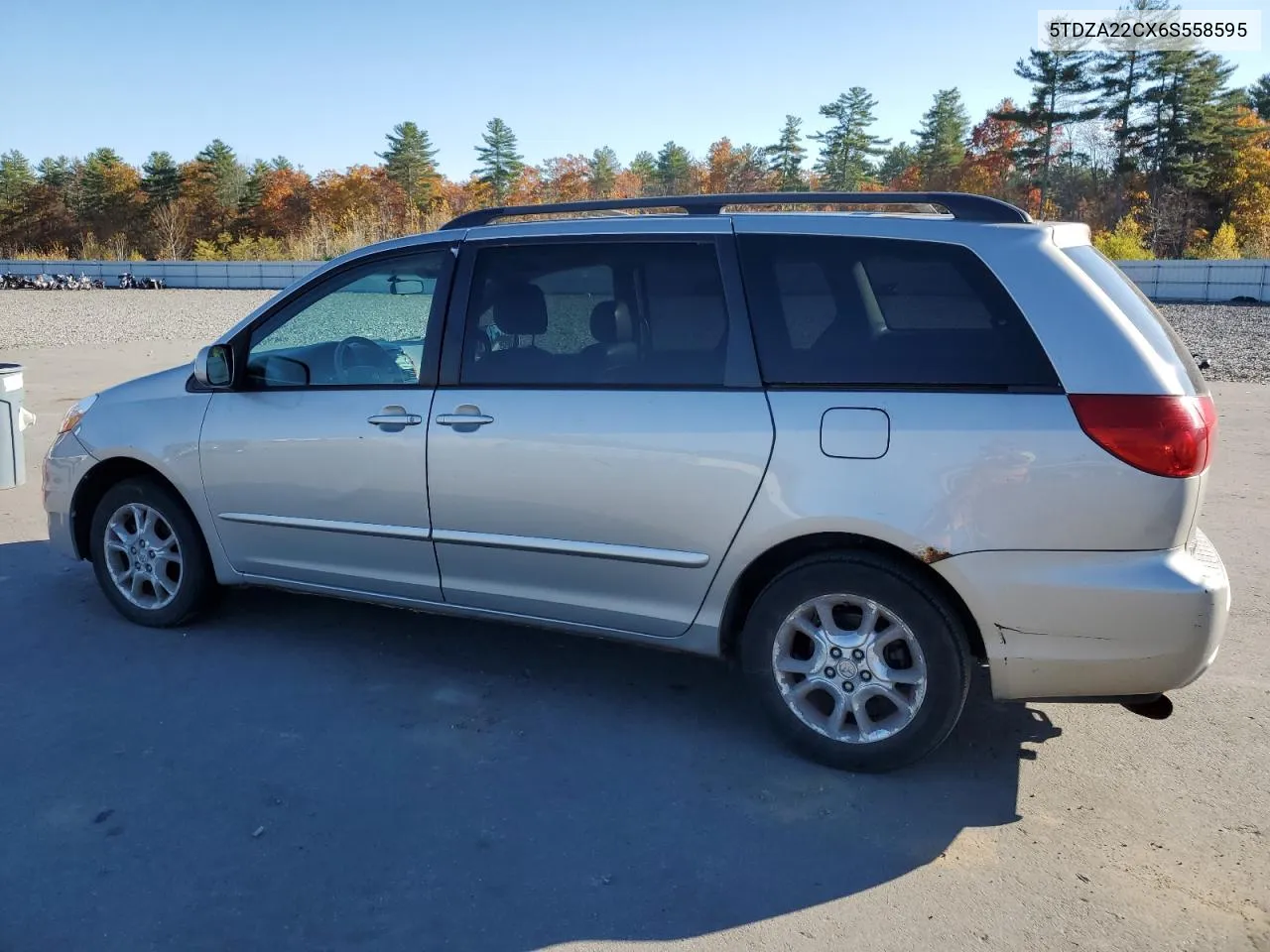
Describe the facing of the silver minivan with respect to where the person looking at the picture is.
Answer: facing away from the viewer and to the left of the viewer

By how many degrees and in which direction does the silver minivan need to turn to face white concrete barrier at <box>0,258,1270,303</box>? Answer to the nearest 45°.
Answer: approximately 45° to its right
